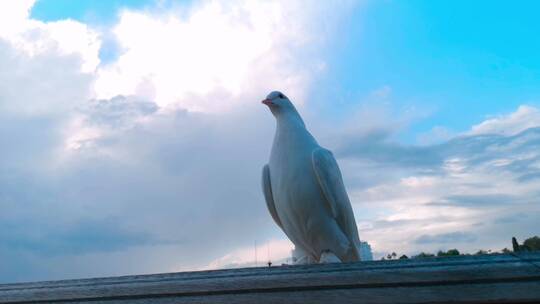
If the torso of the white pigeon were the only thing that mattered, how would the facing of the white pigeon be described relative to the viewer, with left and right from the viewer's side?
facing the viewer and to the left of the viewer

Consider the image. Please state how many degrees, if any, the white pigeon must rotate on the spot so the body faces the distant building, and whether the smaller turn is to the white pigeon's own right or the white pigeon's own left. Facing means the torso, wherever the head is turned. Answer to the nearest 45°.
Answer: approximately 180°
